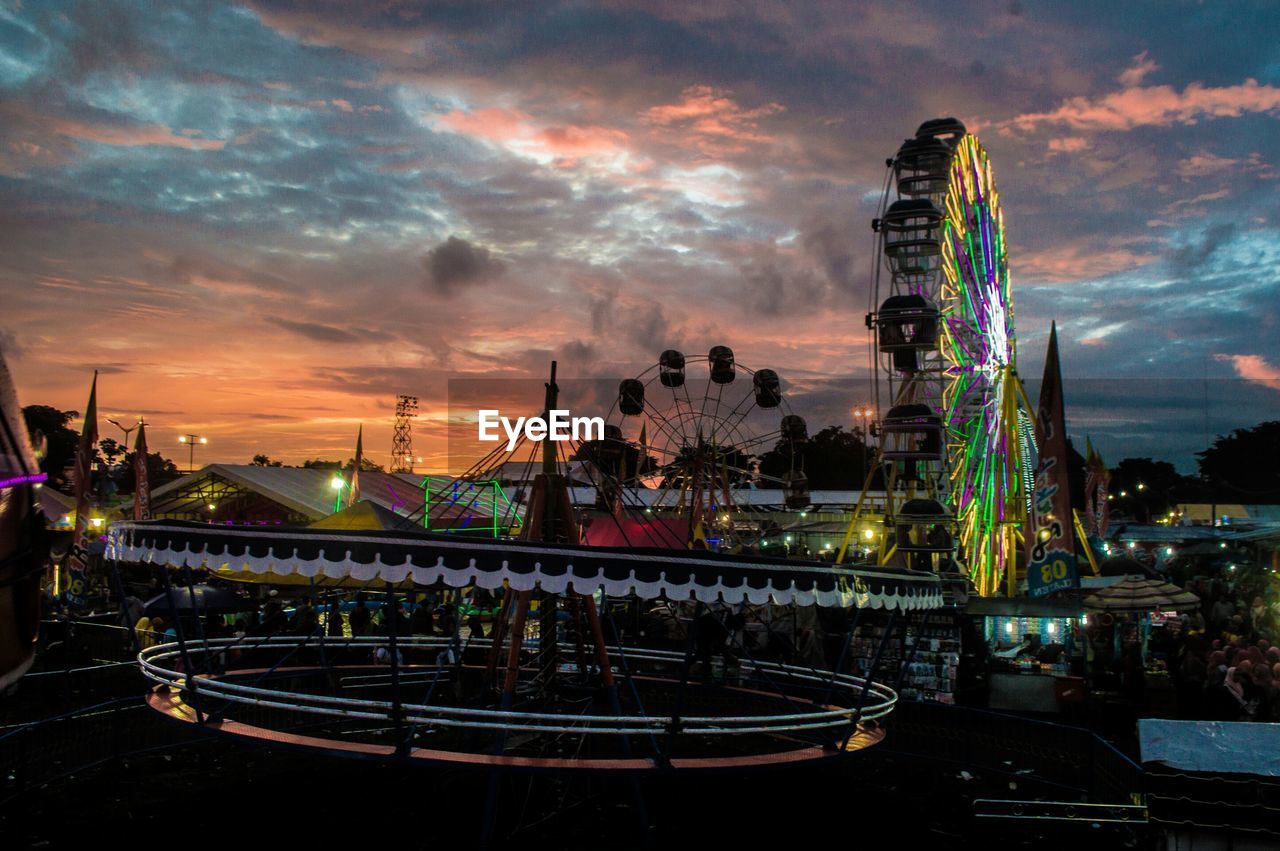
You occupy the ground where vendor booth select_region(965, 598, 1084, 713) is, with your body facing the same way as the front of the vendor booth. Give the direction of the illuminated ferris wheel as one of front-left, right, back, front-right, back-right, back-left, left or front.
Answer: back

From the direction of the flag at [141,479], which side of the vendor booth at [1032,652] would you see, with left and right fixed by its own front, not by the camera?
right

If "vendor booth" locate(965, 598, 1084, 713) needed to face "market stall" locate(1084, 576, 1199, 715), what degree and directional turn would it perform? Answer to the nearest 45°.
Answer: approximately 90° to its left

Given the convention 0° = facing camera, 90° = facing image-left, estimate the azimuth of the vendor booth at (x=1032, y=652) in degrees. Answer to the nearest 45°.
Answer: approximately 0°

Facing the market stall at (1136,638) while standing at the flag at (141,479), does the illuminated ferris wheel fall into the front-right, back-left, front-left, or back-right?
front-left

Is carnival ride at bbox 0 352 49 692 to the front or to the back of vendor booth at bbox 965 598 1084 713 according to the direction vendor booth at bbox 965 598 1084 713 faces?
to the front

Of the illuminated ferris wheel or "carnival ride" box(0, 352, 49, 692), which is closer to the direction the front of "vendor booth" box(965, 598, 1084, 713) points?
the carnival ride

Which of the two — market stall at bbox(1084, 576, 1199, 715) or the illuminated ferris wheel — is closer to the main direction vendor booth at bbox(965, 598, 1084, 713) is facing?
the market stall
